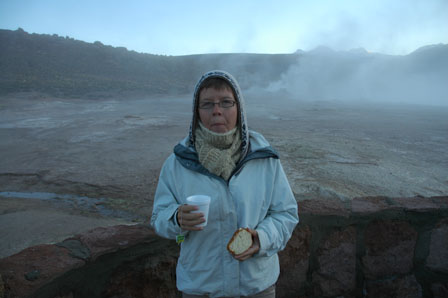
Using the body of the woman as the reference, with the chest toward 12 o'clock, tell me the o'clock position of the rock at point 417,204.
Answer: The rock is roughly at 8 o'clock from the woman.

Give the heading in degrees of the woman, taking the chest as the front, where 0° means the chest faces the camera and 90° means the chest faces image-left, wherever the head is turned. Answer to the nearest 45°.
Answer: approximately 0°

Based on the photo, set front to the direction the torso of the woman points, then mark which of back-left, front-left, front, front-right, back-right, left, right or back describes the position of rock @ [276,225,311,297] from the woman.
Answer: back-left

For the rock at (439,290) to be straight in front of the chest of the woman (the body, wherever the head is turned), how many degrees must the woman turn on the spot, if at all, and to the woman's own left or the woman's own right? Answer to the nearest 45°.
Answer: approximately 135° to the woman's own left

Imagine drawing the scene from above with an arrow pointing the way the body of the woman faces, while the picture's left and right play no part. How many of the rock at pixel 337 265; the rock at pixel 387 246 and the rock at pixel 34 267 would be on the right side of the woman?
1

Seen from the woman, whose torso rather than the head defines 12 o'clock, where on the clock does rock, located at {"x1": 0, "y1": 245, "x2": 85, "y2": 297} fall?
The rock is roughly at 3 o'clock from the woman.

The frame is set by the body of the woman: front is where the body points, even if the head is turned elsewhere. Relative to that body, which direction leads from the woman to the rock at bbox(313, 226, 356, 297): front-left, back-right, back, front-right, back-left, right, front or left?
back-left

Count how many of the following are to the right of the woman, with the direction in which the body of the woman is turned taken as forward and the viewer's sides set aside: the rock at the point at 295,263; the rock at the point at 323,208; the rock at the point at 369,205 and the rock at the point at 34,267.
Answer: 1

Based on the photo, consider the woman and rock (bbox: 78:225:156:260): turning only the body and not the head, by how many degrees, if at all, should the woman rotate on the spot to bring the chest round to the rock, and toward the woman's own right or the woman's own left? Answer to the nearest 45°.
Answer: approximately 135° to the woman's own right

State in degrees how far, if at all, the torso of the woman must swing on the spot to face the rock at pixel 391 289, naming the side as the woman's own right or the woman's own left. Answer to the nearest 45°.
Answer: approximately 135° to the woman's own left
